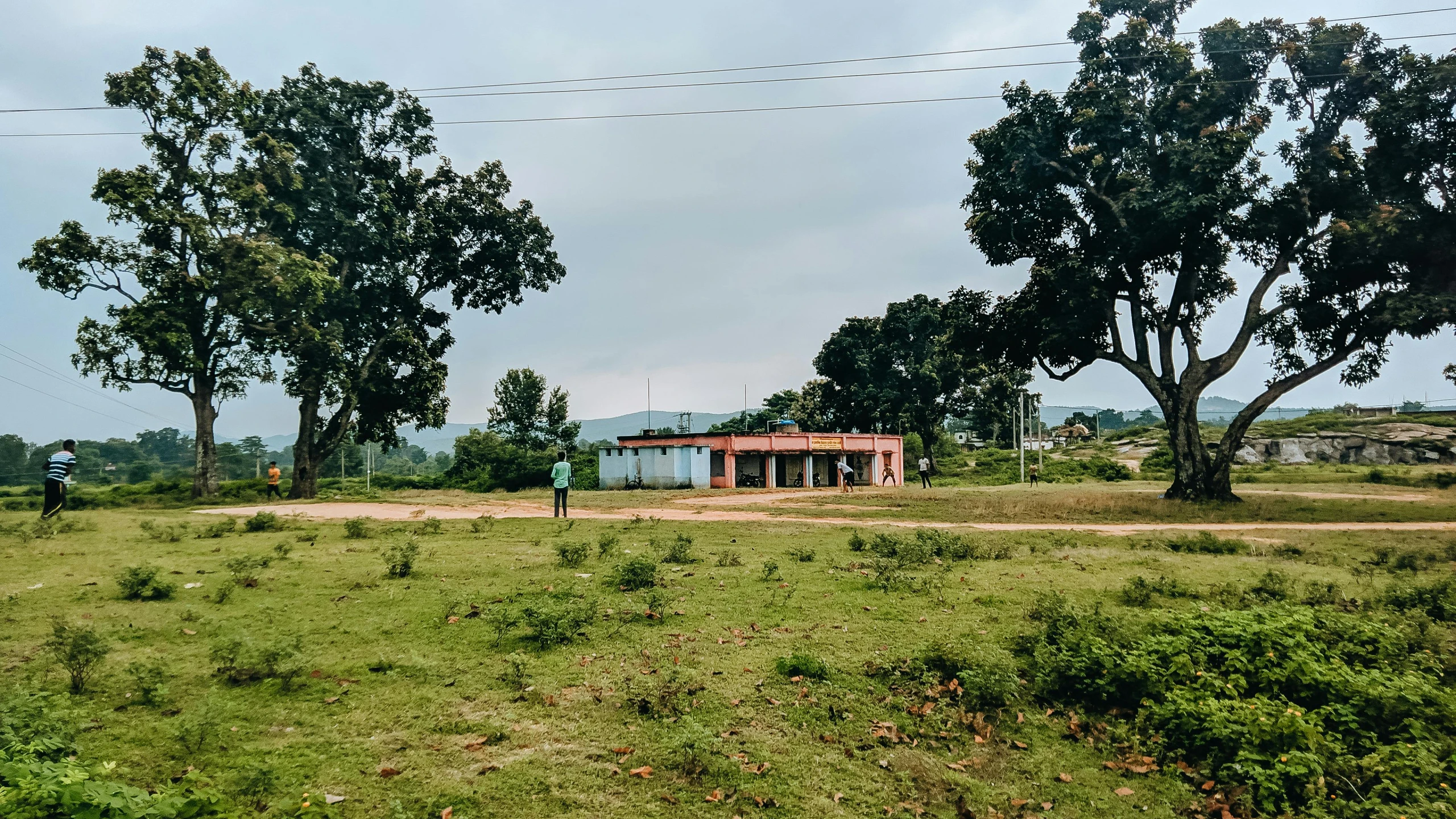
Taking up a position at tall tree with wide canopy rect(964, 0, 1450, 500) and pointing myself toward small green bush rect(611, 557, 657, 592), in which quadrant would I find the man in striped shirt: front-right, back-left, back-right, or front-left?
front-right

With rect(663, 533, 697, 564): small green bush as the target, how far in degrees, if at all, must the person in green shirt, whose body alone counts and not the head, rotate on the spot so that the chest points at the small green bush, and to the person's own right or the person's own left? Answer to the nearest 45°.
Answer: approximately 180°

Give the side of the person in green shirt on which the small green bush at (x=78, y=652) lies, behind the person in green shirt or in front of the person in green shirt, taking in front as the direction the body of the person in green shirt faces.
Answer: behind

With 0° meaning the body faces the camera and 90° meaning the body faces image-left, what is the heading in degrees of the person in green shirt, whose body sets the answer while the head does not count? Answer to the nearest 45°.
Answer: approximately 180°

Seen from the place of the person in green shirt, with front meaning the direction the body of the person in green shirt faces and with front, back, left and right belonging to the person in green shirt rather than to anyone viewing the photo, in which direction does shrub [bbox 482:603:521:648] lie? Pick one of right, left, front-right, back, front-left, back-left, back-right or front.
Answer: back

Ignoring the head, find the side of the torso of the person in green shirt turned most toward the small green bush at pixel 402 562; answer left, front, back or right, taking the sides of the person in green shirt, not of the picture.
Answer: back

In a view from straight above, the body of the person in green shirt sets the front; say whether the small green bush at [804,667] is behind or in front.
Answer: behind

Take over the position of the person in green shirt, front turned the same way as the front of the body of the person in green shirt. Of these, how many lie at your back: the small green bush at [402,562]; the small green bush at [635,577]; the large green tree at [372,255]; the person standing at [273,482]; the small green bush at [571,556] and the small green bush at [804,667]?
4

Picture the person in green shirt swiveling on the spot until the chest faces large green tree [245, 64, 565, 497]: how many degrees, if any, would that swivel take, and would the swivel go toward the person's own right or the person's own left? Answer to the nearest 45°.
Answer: approximately 45° to the person's own left

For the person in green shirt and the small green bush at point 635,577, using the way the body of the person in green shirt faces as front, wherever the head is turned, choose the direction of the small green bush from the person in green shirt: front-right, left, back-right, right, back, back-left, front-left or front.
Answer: back

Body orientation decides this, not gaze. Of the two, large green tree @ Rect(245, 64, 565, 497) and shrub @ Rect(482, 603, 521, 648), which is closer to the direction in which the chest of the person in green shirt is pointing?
the large green tree

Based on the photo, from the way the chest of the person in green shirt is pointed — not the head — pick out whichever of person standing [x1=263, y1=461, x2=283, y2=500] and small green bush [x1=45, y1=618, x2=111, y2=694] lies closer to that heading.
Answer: the person standing

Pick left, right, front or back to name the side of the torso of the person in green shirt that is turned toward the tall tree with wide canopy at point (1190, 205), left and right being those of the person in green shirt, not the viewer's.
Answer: right
